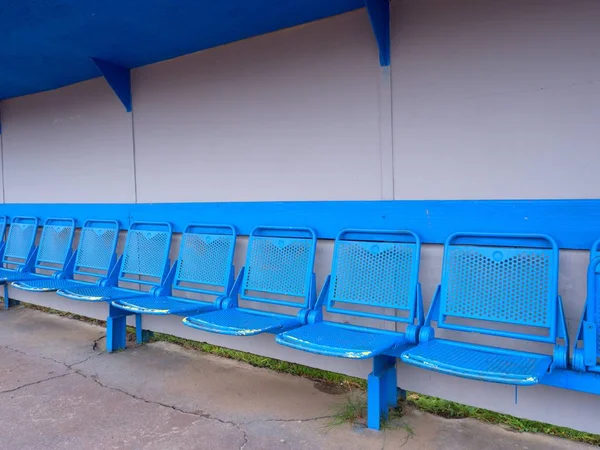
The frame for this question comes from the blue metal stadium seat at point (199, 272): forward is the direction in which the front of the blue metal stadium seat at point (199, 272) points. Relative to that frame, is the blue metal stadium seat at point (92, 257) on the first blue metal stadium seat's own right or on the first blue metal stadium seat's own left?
on the first blue metal stadium seat's own right

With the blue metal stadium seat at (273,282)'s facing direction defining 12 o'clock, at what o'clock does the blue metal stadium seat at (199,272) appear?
the blue metal stadium seat at (199,272) is roughly at 3 o'clock from the blue metal stadium seat at (273,282).

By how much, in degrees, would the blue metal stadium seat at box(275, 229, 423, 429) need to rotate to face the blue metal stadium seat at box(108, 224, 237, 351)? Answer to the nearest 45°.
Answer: approximately 90° to its right

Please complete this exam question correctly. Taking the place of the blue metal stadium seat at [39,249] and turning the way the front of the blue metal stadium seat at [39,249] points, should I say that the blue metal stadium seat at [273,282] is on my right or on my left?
on my left

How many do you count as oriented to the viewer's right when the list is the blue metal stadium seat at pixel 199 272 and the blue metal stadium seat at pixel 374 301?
0

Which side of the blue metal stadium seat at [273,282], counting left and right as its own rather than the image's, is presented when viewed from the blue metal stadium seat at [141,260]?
right

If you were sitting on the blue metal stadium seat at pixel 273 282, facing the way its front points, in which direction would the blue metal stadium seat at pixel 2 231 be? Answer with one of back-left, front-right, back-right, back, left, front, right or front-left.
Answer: right
